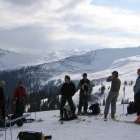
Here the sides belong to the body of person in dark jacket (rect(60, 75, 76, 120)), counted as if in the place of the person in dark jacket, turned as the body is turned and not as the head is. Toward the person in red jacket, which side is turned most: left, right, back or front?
right

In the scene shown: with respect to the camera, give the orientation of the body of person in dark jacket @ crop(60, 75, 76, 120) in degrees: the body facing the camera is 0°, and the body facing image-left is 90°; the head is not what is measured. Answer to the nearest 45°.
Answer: approximately 0°

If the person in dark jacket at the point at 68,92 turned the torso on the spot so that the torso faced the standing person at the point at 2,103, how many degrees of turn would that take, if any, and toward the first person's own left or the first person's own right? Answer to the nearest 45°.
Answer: approximately 45° to the first person's own right

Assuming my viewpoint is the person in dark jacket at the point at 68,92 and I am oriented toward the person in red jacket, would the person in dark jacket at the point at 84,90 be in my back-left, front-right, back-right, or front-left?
back-right

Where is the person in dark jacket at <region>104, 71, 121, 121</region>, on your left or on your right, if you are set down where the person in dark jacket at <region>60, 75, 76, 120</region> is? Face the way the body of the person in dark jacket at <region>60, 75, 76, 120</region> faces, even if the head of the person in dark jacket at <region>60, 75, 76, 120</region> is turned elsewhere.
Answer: on your left
